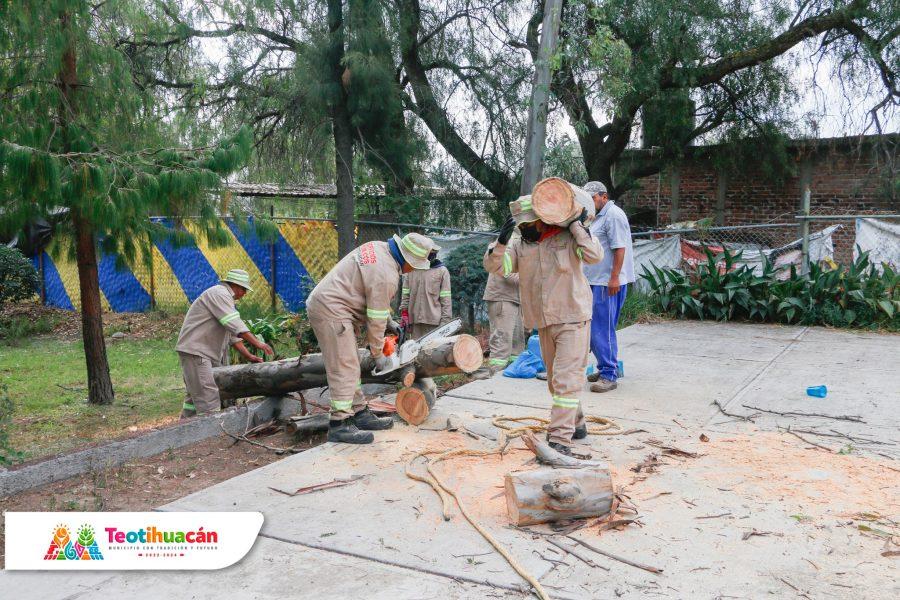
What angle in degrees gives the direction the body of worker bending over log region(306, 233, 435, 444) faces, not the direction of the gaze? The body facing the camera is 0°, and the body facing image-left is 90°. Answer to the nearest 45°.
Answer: approximately 270°

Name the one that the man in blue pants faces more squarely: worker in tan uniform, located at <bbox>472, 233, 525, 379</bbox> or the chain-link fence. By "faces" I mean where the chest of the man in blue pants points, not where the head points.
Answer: the worker in tan uniform

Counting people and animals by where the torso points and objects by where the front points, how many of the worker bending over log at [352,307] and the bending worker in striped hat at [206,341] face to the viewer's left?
0

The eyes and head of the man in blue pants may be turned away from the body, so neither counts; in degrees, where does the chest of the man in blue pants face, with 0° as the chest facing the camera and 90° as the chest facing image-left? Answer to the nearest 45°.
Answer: approximately 90°

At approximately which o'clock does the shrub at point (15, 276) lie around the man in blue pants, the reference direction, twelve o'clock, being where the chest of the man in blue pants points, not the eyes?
The shrub is roughly at 1 o'clock from the man in blue pants.

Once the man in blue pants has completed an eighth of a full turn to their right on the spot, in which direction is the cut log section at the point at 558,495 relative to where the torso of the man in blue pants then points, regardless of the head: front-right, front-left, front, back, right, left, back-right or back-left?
back-left

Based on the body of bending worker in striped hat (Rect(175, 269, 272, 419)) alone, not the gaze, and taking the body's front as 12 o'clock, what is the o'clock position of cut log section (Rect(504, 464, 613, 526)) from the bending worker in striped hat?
The cut log section is roughly at 2 o'clock from the bending worker in striped hat.

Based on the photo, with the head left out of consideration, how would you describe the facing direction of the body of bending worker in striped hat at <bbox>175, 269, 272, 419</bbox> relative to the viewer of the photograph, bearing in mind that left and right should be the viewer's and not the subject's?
facing to the right of the viewer

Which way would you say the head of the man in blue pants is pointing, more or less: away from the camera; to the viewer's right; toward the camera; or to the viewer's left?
to the viewer's left

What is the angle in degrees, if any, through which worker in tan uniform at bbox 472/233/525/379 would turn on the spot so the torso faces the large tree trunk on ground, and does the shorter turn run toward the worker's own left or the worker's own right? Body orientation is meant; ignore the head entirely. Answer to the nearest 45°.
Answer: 0° — they already face it

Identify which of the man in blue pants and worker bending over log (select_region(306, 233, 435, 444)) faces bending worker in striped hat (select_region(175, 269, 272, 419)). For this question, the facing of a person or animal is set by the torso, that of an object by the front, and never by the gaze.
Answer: the man in blue pants

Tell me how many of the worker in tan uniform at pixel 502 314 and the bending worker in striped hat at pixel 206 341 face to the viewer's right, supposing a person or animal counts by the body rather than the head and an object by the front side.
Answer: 1

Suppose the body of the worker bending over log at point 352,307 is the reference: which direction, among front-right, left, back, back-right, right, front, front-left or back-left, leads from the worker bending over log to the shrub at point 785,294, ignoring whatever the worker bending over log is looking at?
front-left
